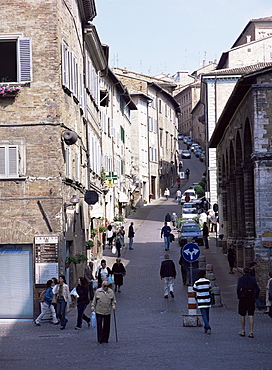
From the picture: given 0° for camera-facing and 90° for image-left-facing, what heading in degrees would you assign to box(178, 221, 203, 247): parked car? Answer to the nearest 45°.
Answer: approximately 0°

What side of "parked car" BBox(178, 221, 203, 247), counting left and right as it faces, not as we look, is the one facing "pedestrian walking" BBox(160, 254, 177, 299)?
front

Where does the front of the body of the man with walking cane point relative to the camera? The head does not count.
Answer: toward the camera

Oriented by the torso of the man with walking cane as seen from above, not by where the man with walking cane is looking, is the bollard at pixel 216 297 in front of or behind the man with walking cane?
behind

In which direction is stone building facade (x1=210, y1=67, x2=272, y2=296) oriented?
to the viewer's left
